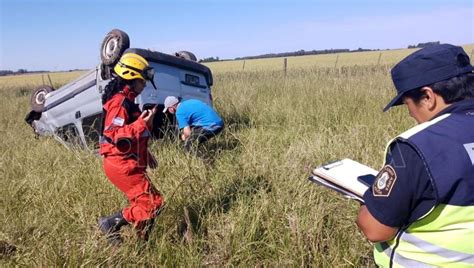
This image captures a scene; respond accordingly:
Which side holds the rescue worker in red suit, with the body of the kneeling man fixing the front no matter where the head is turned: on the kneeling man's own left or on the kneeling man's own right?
on the kneeling man's own left

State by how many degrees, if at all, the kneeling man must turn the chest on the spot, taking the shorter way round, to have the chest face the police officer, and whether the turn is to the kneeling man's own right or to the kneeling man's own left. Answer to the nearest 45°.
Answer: approximately 90° to the kneeling man's own left

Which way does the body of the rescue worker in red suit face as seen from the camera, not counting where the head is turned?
to the viewer's right

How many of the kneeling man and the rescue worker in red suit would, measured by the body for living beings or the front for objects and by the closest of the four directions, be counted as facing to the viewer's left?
1

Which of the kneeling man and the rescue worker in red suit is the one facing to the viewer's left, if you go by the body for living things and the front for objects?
the kneeling man

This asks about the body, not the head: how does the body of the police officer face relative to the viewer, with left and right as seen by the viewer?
facing away from the viewer and to the left of the viewer

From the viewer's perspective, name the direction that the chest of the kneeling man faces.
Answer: to the viewer's left

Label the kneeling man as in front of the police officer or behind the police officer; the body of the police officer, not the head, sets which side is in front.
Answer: in front

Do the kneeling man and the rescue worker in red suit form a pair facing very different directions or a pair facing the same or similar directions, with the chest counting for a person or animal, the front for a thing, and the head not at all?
very different directions

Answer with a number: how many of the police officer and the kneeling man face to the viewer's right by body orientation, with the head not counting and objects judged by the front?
0
